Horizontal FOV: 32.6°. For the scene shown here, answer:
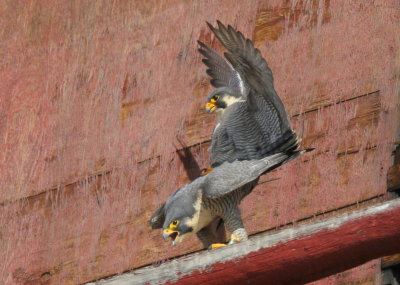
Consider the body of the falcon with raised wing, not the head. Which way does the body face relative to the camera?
to the viewer's left
